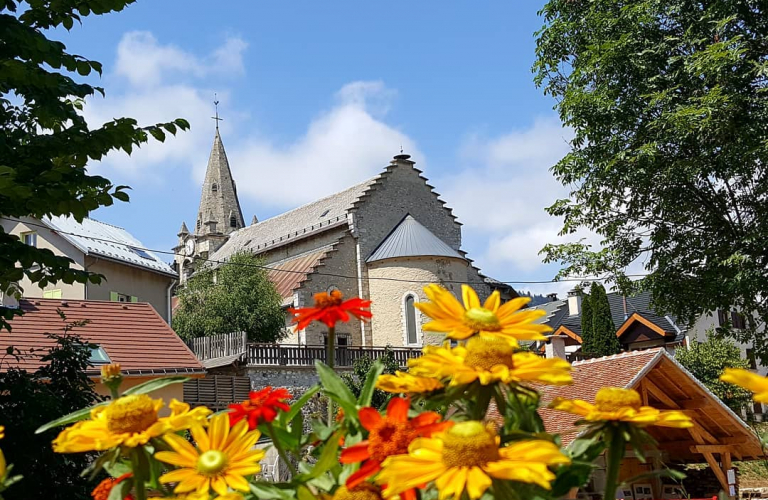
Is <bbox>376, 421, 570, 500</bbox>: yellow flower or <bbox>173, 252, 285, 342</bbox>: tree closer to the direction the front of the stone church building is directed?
the tree

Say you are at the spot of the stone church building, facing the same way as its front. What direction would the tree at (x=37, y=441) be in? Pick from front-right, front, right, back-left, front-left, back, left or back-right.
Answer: back-left

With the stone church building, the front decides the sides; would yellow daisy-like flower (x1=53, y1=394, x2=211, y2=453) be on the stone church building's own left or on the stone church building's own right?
on the stone church building's own left

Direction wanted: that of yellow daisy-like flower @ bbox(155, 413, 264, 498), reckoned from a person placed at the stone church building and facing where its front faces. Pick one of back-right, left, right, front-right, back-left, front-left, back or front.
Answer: back-left

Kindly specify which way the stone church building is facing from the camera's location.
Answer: facing away from the viewer and to the left of the viewer

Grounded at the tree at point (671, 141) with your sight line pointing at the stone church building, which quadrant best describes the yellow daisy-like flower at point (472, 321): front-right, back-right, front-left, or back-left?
back-left

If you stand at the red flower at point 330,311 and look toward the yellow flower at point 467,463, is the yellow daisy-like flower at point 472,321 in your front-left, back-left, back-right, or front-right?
front-left

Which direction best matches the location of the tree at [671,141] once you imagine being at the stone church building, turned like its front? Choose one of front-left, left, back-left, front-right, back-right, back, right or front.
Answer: back-left

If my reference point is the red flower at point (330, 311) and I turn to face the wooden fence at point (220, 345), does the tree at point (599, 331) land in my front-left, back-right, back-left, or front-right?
front-right

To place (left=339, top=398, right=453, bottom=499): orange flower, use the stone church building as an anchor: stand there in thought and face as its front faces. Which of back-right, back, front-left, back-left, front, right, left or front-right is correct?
back-left

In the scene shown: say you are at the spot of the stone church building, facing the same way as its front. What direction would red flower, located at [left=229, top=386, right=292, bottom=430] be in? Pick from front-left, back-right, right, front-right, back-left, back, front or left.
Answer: back-left

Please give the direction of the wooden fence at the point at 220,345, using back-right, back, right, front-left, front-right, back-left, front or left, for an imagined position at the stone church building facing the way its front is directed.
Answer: left

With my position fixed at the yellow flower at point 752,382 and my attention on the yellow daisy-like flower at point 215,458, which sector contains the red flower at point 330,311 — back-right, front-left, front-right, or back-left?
front-right
